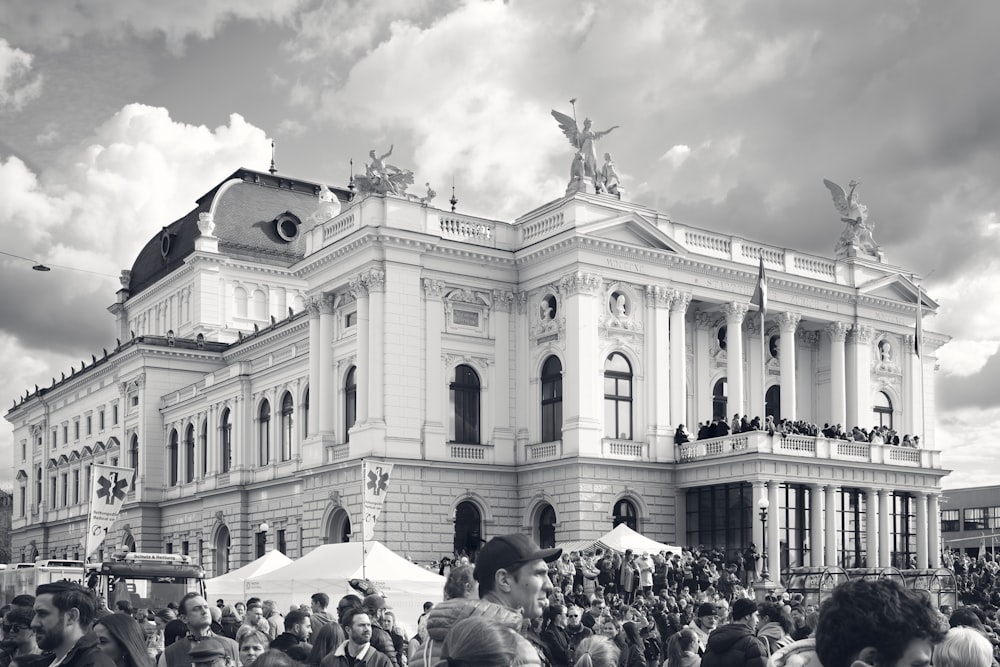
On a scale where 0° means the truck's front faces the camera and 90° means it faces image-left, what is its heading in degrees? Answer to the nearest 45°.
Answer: approximately 0°

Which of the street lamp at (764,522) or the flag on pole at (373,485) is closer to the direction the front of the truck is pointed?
the flag on pole

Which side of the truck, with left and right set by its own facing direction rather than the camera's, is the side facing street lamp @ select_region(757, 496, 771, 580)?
left

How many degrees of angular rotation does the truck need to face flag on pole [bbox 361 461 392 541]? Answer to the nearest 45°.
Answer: approximately 45° to its left

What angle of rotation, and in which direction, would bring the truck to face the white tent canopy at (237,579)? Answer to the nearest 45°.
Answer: approximately 45° to its left

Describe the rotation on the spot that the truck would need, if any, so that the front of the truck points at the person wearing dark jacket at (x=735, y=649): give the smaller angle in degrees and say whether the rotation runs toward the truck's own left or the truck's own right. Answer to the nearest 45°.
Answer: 0° — it already faces them
